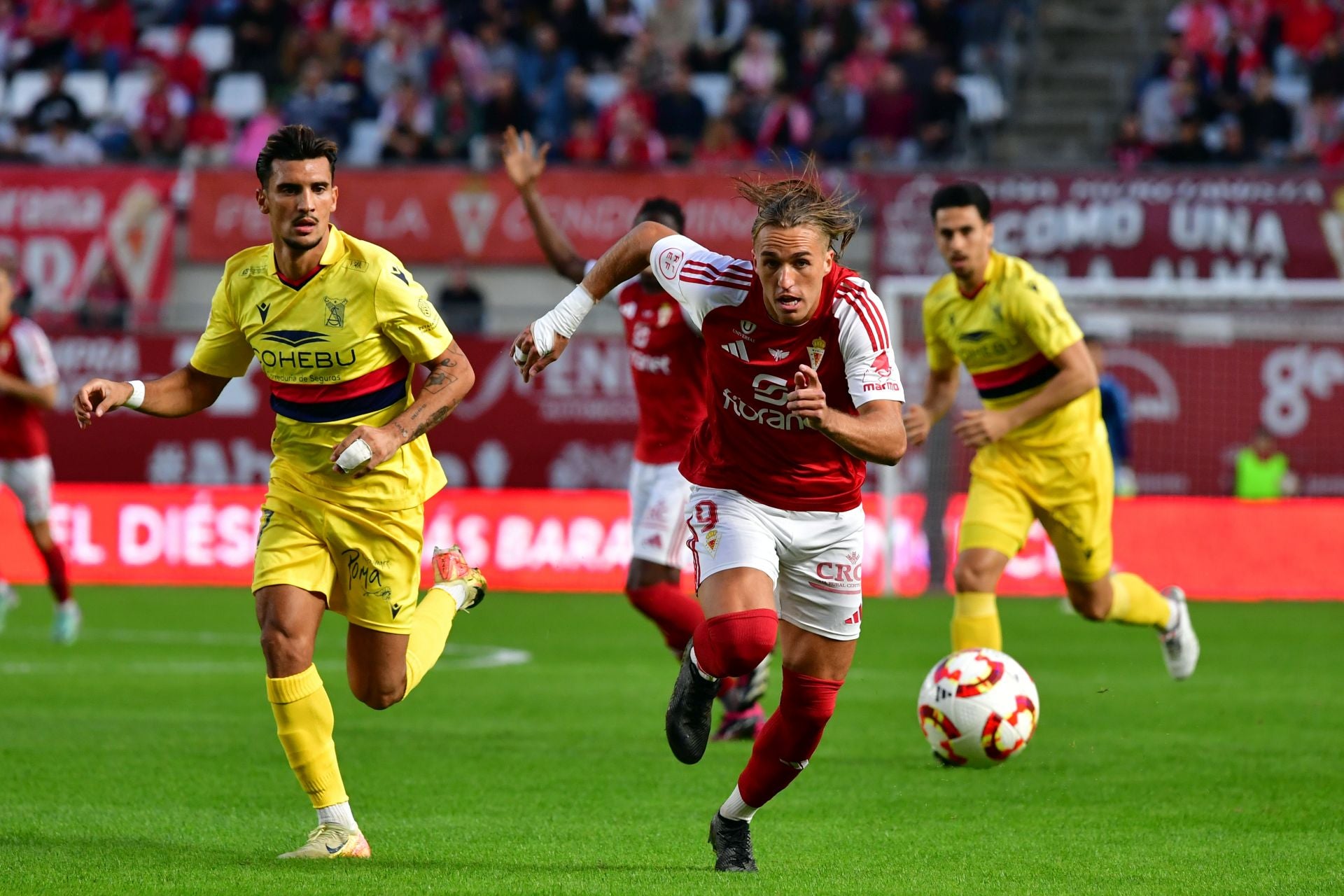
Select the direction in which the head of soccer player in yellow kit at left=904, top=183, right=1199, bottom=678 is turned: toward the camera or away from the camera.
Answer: toward the camera

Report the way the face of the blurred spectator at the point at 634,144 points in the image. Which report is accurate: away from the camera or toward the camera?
toward the camera

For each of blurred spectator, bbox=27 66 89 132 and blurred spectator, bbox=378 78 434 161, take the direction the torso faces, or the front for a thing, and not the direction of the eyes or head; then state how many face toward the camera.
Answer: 2

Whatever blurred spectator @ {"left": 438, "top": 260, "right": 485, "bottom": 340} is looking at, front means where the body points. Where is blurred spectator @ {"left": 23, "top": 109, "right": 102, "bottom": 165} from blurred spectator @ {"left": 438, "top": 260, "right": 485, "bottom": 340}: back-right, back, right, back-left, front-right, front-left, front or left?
back-right

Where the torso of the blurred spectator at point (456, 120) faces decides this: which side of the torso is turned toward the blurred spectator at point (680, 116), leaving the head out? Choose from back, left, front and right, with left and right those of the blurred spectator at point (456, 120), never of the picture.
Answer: left

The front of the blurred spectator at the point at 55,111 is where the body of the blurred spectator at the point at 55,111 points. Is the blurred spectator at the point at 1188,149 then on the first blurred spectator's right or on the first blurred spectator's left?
on the first blurred spectator's left

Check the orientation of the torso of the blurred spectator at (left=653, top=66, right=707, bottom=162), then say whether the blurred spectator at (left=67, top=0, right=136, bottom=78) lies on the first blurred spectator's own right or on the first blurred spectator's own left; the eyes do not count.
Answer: on the first blurred spectator's own right

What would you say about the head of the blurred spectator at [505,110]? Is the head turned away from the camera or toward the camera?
toward the camera

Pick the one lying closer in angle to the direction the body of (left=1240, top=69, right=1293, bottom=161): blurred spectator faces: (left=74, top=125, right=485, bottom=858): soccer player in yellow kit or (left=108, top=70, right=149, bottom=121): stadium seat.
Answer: the soccer player in yellow kit

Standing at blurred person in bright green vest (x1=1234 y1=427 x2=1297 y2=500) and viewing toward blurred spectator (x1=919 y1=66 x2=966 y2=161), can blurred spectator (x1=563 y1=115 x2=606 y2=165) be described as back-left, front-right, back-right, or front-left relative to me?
front-left

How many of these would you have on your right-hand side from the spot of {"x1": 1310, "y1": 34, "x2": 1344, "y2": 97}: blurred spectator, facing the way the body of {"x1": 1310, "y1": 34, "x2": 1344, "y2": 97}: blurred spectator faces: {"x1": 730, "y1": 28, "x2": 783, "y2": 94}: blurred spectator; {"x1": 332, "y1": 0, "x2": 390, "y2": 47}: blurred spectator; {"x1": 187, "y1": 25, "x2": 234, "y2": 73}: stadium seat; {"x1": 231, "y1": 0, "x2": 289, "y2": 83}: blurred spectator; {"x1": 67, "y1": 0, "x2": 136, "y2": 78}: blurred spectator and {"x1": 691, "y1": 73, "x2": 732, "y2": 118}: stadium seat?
6

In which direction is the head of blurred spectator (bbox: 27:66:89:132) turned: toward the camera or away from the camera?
toward the camera

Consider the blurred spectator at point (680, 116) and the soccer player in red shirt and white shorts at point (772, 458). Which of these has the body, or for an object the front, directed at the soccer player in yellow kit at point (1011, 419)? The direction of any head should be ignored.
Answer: the blurred spectator

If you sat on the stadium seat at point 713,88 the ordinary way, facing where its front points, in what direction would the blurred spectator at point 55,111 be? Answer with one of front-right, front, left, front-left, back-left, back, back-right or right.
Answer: right

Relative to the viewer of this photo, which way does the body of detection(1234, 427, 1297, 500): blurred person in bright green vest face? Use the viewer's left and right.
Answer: facing the viewer

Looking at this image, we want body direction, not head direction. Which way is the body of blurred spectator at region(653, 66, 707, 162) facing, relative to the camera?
toward the camera

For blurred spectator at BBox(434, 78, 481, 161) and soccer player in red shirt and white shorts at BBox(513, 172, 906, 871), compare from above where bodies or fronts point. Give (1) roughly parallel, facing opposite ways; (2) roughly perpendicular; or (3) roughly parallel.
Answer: roughly parallel
